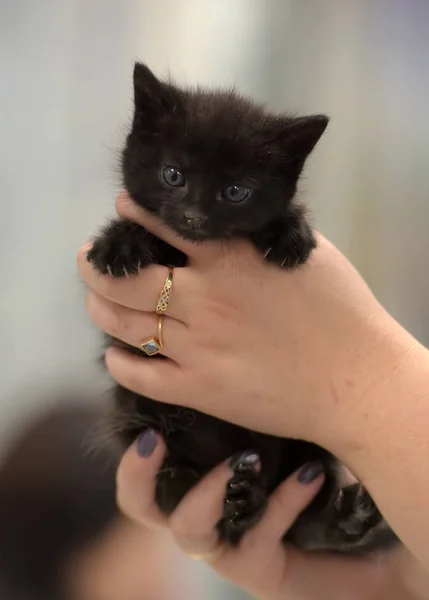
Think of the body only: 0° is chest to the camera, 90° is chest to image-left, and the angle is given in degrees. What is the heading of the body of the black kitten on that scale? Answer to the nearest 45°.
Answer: approximately 0°
